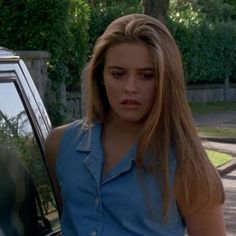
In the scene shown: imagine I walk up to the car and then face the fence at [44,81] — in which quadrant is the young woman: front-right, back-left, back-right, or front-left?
back-right

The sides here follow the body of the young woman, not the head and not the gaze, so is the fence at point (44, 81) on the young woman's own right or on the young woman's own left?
on the young woman's own right

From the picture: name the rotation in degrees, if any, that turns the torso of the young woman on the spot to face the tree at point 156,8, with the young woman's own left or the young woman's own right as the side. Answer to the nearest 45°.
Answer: approximately 135° to the young woman's own right

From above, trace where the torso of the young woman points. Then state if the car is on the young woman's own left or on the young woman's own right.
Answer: on the young woman's own right

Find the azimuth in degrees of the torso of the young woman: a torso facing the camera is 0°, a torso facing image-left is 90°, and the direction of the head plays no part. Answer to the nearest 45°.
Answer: approximately 45°

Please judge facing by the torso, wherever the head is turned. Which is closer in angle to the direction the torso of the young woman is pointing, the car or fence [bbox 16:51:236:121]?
the car
